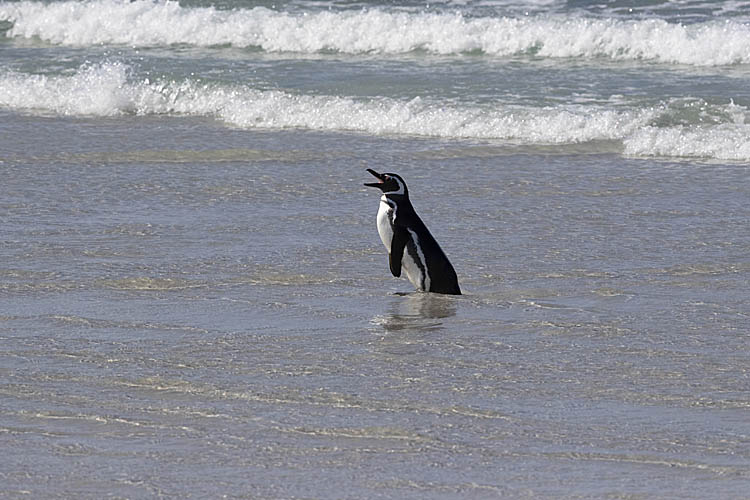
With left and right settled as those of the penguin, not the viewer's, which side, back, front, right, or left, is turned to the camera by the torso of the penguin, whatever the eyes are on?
left

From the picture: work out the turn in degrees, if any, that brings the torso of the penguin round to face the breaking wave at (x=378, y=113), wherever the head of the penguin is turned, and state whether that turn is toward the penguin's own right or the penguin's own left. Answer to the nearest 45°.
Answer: approximately 90° to the penguin's own right

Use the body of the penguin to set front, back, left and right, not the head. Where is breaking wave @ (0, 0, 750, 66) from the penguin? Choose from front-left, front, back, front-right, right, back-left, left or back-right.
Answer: right
